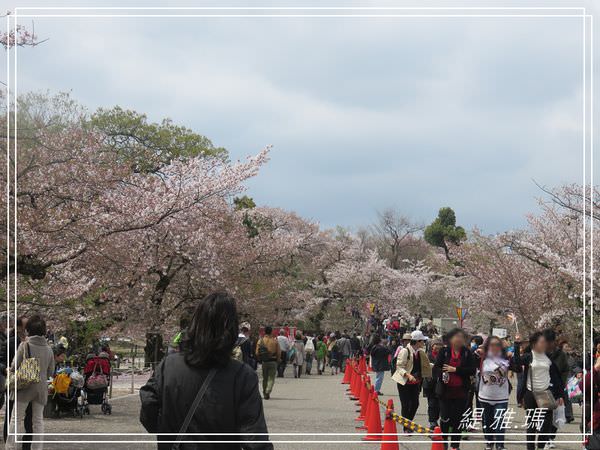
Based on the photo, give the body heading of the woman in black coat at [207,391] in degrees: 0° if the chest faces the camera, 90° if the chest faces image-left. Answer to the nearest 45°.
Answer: approximately 180°

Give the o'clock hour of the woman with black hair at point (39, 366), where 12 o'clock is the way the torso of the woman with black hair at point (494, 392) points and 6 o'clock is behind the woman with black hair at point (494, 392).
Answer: the woman with black hair at point (39, 366) is roughly at 2 o'clock from the woman with black hair at point (494, 392).

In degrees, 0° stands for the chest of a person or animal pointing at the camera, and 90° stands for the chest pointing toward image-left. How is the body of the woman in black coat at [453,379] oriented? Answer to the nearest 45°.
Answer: approximately 0°
